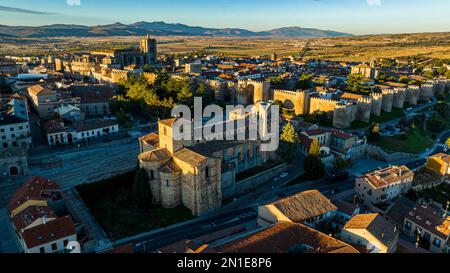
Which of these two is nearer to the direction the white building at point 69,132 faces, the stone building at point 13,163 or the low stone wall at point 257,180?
the low stone wall

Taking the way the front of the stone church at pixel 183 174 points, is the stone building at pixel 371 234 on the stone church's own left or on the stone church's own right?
on the stone church's own right

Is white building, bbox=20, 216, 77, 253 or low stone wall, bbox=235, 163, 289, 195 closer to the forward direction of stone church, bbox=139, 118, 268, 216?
the low stone wall

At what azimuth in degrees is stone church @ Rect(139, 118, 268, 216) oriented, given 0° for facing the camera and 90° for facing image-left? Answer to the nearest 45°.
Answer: approximately 225°

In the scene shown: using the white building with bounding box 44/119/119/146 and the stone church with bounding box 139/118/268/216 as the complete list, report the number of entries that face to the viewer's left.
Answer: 0

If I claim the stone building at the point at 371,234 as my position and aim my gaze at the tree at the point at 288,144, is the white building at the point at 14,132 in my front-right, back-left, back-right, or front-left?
front-left

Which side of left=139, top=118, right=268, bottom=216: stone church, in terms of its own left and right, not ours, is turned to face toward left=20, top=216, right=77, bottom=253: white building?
back

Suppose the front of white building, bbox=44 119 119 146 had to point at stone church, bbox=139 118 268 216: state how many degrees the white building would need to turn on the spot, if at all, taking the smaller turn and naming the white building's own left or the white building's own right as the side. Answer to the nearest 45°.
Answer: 0° — it already faces it

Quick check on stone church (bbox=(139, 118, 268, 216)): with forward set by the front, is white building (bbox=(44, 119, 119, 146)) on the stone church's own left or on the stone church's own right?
on the stone church's own left

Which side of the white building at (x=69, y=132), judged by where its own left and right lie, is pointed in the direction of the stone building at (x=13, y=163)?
right

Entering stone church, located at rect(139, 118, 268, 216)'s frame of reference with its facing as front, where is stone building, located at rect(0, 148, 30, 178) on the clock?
The stone building is roughly at 8 o'clock from the stone church.

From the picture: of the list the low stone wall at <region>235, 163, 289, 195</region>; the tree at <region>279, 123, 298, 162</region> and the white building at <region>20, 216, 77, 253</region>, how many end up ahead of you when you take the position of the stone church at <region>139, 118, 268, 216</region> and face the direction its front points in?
2

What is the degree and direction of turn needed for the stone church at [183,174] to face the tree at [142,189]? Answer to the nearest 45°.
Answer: approximately 135° to its left

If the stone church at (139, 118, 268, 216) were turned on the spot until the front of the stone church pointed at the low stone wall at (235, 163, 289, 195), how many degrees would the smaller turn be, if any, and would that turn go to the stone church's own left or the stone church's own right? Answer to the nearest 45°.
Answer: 0° — it already faces it

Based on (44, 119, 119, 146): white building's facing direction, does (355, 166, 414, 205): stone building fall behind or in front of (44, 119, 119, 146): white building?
in front

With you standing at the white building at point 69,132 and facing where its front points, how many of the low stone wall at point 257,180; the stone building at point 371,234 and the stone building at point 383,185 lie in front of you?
3

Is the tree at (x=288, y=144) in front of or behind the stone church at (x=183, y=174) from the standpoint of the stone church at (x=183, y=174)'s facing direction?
in front

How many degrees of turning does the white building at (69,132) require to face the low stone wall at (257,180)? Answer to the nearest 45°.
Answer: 0° — it already faces it
